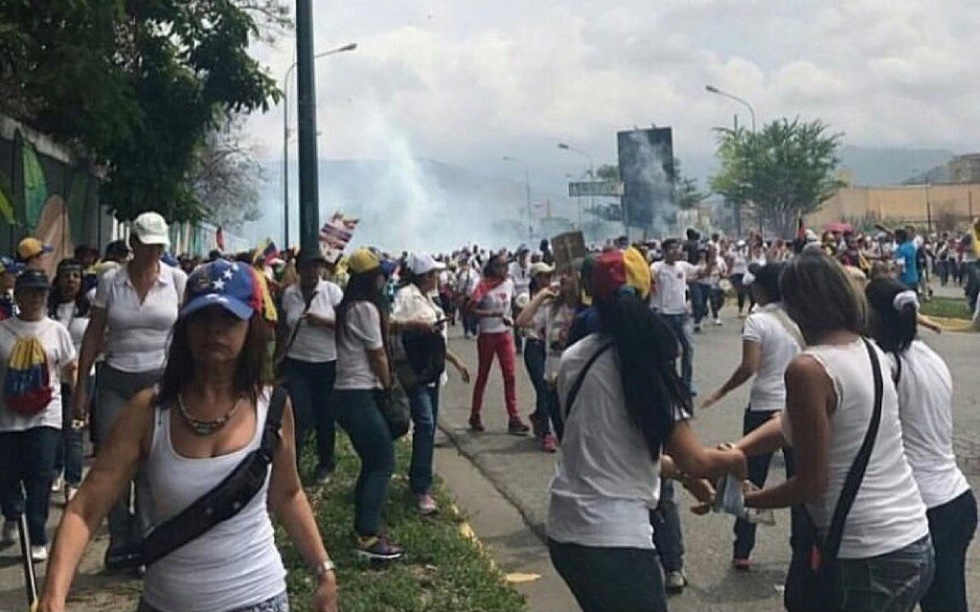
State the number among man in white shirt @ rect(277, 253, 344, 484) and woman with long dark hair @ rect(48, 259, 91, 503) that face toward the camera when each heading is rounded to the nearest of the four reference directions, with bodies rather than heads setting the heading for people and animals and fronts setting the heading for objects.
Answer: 2

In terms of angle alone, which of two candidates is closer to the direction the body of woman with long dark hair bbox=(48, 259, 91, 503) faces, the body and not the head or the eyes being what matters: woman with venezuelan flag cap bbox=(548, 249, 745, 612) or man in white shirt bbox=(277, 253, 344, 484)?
the woman with venezuelan flag cap

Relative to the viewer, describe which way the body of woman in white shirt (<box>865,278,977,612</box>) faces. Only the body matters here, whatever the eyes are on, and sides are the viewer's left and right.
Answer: facing away from the viewer and to the left of the viewer

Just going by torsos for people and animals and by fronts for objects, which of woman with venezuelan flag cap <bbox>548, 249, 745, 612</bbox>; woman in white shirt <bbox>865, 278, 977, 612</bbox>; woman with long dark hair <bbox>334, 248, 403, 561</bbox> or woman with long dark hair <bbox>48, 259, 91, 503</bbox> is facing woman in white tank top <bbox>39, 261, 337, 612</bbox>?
woman with long dark hair <bbox>48, 259, 91, 503</bbox>

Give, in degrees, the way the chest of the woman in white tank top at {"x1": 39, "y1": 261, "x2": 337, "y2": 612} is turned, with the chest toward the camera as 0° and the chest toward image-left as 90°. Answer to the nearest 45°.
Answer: approximately 0°

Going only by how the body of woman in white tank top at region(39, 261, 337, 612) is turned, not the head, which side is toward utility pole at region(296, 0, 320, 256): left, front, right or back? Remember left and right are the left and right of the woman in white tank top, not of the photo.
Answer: back
